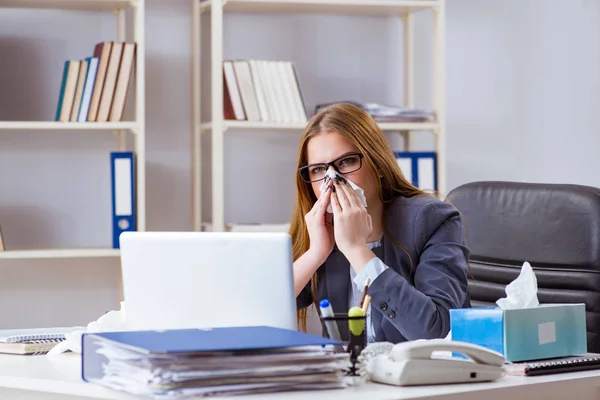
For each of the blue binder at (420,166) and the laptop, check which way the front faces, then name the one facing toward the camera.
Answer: the blue binder

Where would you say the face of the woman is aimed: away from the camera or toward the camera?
toward the camera

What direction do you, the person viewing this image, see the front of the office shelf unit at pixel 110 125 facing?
facing the viewer

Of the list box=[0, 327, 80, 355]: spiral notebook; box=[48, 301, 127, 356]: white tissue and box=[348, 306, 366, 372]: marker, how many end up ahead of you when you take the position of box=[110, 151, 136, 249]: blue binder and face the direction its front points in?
3

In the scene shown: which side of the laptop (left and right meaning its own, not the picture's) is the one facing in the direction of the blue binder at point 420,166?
front

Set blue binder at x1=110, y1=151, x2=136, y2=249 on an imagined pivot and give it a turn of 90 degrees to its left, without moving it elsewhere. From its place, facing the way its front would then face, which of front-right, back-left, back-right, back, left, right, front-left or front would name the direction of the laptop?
right

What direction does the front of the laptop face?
away from the camera

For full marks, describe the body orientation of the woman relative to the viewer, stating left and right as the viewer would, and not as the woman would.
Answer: facing the viewer and to the left of the viewer

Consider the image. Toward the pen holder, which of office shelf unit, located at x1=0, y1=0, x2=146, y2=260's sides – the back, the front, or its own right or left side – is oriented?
front

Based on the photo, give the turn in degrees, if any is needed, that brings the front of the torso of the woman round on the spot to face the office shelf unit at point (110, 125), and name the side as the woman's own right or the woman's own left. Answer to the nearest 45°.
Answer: approximately 90° to the woman's own right

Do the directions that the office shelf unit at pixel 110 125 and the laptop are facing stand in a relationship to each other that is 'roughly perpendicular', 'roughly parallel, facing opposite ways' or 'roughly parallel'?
roughly parallel, facing opposite ways

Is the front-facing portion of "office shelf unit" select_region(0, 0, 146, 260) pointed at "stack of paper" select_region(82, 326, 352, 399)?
yes

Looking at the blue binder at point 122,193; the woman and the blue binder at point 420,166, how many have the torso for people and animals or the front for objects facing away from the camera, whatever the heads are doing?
0

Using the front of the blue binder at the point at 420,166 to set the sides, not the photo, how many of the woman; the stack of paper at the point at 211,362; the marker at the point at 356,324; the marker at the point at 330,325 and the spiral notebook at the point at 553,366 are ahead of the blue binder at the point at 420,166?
5

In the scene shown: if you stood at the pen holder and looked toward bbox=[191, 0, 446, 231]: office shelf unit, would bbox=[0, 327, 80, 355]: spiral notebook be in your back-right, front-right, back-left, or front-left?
front-left
